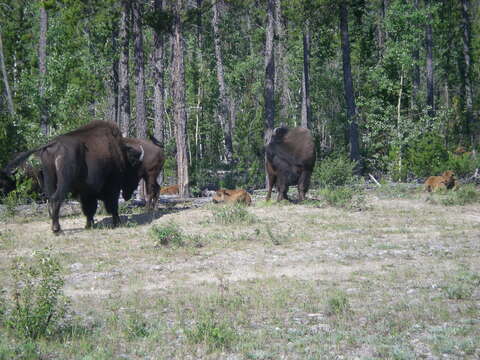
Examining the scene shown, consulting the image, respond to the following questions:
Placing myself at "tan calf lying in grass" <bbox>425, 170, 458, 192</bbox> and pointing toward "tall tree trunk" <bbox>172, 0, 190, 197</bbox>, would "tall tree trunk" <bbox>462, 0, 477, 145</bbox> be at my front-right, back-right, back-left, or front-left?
back-right

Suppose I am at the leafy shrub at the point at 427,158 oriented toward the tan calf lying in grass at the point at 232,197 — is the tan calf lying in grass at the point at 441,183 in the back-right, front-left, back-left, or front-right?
front-left

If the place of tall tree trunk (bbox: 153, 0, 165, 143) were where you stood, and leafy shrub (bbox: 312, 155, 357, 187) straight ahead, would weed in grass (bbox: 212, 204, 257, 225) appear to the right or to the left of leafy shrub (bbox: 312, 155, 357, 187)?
right

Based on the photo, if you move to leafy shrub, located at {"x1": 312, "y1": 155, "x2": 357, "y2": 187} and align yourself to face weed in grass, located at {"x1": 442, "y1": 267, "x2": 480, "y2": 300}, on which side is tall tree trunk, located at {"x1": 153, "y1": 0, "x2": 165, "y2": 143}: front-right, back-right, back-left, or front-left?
back-right
